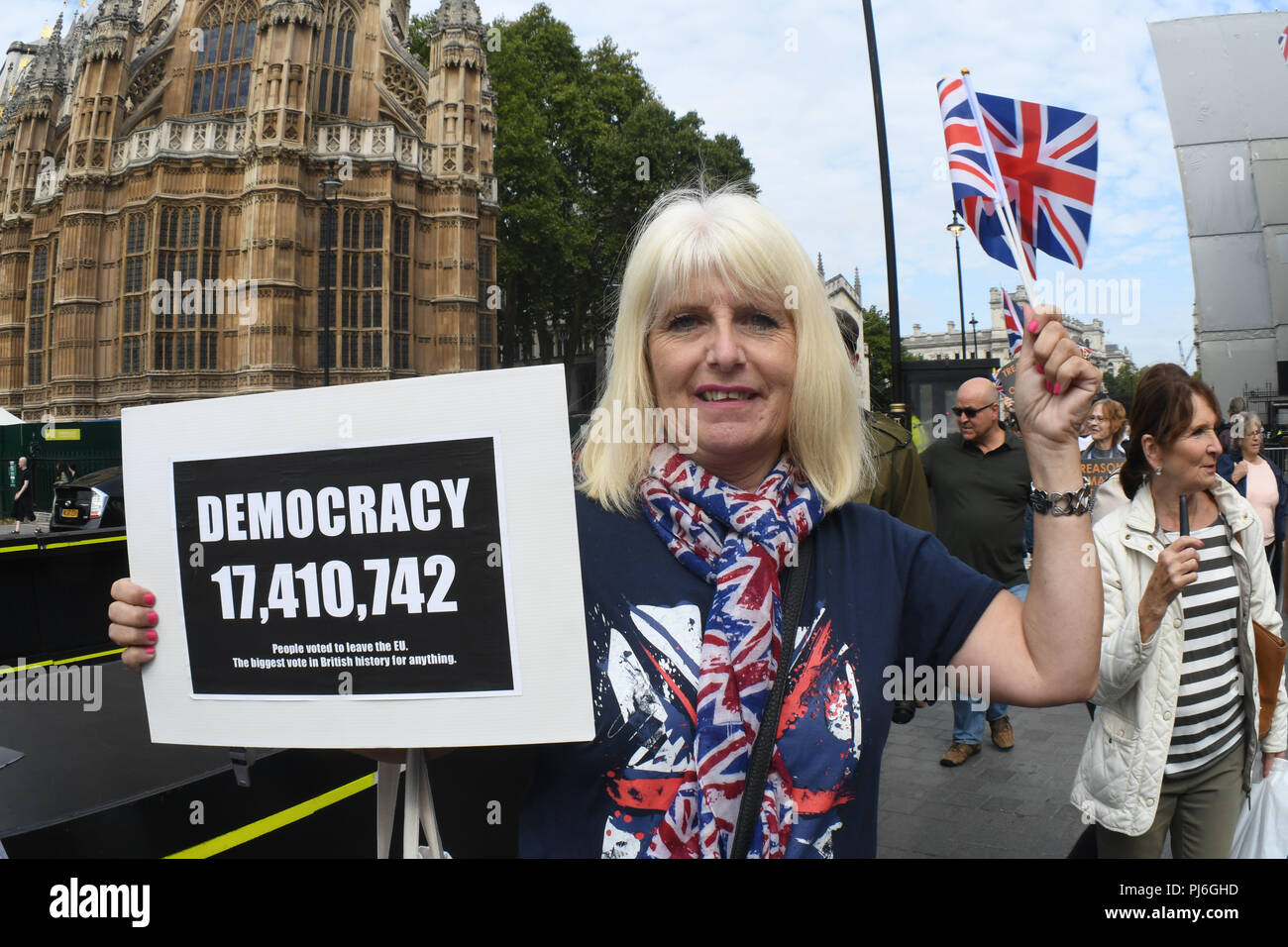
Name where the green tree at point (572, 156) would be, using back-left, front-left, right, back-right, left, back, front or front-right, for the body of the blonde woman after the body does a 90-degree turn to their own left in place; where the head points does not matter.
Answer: left

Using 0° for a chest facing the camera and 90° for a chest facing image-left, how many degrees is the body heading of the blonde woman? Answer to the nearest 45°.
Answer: approximately 0°

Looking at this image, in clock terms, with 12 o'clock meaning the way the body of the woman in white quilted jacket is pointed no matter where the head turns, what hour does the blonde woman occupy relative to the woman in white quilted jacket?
The blonde woman is roughly at 2 o'clock from the woman in white quilted jacket.

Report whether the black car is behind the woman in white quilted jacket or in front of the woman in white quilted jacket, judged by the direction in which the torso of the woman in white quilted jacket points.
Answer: behind
